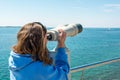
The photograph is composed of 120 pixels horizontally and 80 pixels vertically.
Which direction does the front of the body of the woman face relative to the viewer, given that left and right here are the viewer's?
facing away from the viewer and to the right of the viewer

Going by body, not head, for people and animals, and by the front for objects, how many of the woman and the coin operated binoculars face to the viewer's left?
0

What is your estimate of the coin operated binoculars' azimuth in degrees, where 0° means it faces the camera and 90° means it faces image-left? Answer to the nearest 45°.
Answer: approximately 225°

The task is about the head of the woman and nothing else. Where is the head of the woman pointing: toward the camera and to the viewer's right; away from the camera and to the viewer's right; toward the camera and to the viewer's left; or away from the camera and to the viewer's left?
away from the camera and to the viewer's right

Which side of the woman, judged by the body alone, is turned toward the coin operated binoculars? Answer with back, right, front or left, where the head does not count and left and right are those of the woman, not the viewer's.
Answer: front

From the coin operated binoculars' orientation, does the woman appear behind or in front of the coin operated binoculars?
behind
